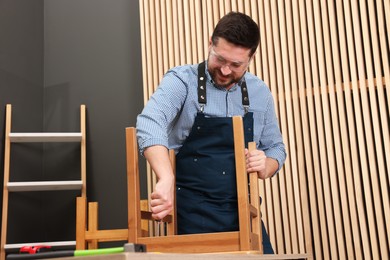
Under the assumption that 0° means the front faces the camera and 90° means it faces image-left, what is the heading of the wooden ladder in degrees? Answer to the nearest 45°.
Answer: approximately 0°

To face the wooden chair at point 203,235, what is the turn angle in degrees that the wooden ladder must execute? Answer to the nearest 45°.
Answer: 0° — it already faces it

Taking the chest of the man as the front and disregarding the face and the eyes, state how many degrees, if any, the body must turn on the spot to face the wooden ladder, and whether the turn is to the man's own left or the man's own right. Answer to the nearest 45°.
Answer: approximately 135° to the man's own right

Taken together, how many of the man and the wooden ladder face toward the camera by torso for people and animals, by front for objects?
2
